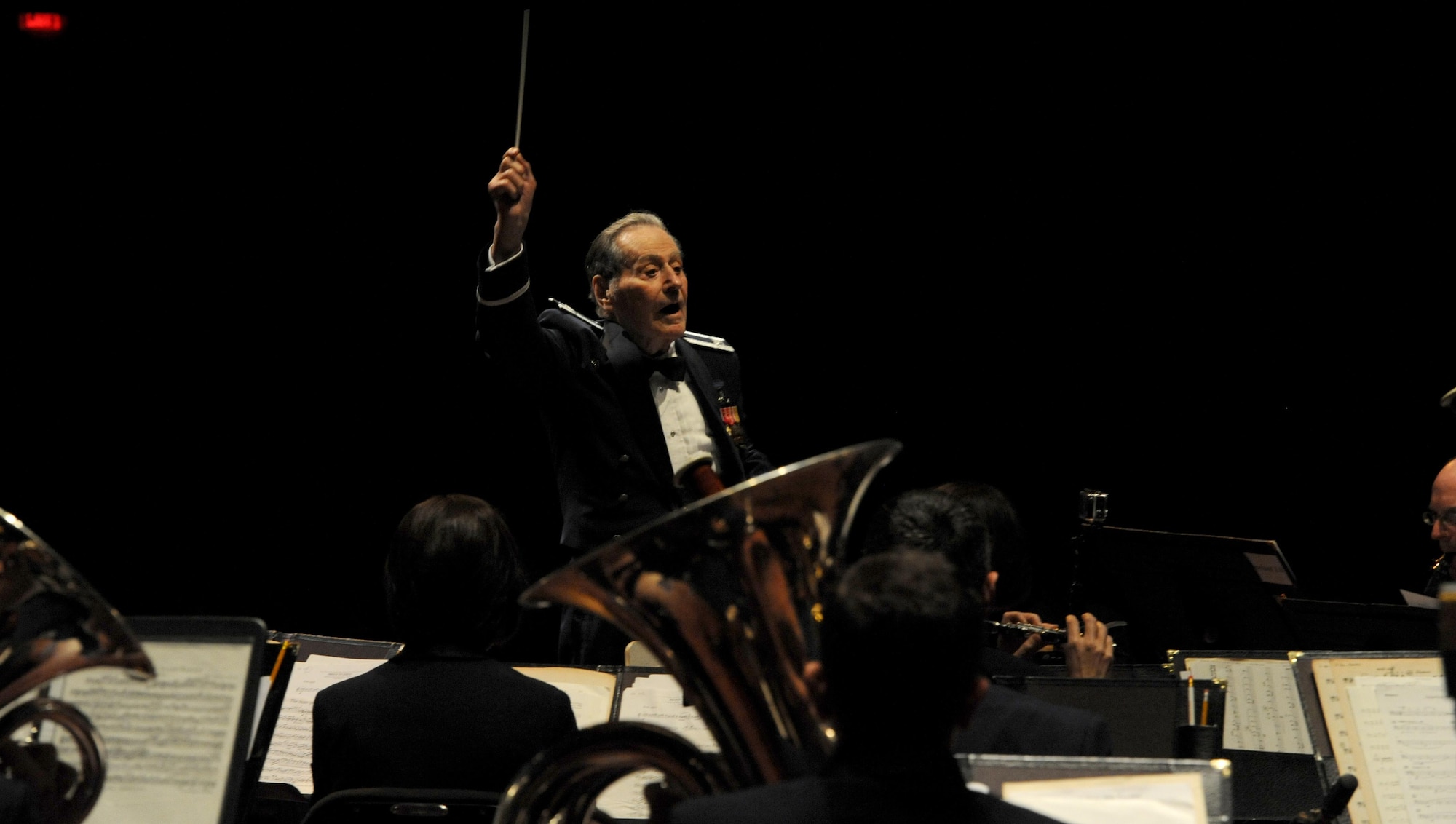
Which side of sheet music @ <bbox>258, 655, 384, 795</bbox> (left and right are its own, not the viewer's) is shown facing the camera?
front

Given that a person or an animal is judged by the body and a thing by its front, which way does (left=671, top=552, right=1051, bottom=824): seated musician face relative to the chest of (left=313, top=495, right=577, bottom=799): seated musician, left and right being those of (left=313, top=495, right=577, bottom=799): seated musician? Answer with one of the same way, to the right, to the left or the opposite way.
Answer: the same way

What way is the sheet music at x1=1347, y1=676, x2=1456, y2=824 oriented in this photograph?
toward the camera

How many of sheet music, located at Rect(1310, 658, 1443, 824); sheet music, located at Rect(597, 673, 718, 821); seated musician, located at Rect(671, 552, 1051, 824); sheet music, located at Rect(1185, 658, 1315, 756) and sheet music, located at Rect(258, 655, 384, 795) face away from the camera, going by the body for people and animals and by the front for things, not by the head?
1

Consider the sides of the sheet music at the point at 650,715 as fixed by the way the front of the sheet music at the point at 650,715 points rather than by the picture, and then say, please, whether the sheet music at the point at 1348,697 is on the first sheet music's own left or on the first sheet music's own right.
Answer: on the first sheet music's own left

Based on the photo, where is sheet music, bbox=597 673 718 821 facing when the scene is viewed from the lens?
facing the viewer

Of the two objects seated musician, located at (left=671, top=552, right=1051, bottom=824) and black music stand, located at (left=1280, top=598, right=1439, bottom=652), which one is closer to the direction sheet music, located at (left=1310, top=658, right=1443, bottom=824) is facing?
the seated musician

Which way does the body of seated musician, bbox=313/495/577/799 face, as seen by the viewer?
away from the camera

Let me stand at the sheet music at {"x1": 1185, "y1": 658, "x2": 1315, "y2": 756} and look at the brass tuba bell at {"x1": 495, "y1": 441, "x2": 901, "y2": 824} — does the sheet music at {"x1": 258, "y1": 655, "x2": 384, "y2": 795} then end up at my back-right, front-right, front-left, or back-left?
front-right

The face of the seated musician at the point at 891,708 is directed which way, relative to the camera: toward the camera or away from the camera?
away from the camera

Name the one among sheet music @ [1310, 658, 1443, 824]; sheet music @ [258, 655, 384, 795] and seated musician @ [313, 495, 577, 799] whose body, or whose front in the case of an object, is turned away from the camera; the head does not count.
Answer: the seated musician

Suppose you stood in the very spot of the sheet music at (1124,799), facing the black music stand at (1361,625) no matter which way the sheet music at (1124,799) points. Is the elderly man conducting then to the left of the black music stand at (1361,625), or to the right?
left

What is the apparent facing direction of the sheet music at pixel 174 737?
toward the camera
